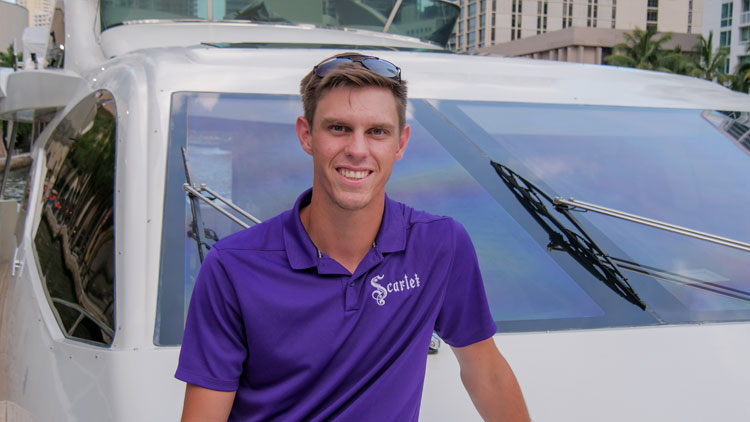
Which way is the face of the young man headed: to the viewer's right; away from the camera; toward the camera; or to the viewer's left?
toward the camera

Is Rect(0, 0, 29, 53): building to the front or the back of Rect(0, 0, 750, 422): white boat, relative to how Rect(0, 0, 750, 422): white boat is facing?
to the back

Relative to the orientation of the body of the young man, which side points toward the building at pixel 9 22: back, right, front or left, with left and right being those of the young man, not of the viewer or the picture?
back

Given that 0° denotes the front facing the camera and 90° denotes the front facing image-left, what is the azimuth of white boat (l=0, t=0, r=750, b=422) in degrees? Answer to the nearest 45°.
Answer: approximately 315°

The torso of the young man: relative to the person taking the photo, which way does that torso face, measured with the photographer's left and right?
facing the viewer
